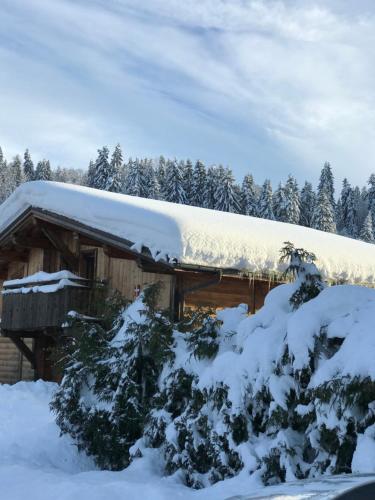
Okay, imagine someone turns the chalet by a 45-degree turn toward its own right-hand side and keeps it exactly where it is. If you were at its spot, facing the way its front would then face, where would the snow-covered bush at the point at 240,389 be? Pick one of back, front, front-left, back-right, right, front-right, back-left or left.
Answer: left

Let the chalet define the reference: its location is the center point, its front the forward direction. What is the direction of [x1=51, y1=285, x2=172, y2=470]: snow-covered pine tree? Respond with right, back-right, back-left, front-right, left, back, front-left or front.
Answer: front-left

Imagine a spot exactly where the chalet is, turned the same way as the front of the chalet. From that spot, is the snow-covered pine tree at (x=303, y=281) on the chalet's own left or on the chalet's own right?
on the chalet's own left

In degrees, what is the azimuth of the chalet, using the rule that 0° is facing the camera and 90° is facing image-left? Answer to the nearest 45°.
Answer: approximately 45°
